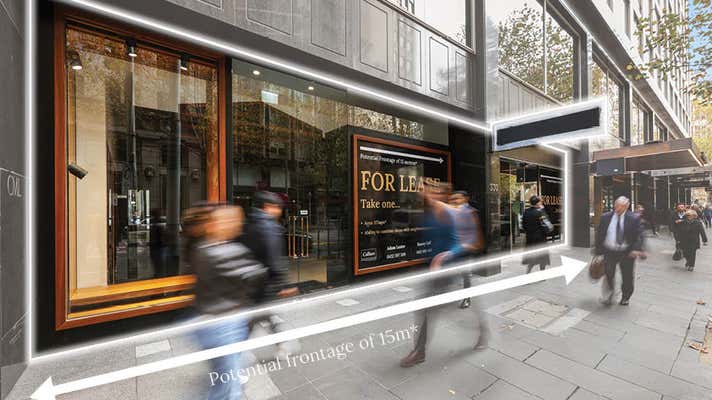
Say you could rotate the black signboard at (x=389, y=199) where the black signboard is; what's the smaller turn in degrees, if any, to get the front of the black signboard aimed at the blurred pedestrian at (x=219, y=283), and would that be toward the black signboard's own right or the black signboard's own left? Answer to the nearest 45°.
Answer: approximately 45° to the black signboard's own right

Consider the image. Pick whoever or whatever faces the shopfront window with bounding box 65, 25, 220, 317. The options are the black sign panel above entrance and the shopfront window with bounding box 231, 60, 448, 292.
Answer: the black sign panel above entrance

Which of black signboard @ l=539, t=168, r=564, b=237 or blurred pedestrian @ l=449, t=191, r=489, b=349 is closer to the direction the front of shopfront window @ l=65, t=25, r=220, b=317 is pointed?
the blurred pedestrian

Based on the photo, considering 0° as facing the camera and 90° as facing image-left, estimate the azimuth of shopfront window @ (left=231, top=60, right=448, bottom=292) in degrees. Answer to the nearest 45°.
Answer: approximately 315°

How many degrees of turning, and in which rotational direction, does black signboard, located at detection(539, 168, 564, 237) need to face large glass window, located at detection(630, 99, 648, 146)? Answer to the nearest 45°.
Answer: approximately 135° to its left
